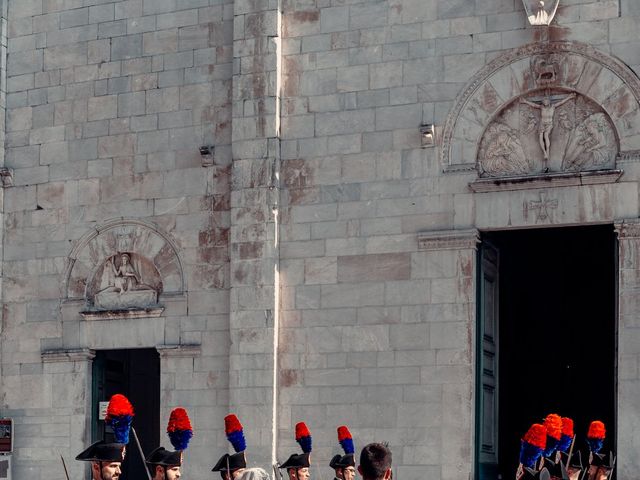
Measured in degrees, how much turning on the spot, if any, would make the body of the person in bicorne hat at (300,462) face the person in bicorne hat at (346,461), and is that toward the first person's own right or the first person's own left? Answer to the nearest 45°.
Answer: approximately 45° to the first person's own left

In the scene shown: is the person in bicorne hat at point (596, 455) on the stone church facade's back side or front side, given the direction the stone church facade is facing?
on the front side

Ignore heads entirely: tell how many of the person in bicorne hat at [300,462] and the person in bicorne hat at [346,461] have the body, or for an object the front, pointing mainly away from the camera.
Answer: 0

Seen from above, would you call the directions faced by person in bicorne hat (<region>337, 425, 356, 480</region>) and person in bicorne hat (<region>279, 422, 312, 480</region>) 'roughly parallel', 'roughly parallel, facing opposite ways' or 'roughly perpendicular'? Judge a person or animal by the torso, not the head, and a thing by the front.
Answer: roughly parallel

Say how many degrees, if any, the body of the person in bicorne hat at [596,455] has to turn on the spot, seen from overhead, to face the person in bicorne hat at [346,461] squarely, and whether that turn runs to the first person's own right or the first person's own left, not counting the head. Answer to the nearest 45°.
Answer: approximately 45° to the first person's own right

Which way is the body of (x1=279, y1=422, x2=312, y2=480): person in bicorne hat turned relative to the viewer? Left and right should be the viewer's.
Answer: facing the viewer and to the right of the viewer

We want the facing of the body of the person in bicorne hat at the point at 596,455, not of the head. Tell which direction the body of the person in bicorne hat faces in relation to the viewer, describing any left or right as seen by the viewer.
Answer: facing the viewer and to the left of the viewer

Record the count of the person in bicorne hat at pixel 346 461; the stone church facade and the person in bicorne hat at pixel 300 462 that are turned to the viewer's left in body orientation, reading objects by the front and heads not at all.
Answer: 0

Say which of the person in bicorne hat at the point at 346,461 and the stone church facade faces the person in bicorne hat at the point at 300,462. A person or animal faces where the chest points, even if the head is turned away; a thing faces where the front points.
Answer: the stone church facade

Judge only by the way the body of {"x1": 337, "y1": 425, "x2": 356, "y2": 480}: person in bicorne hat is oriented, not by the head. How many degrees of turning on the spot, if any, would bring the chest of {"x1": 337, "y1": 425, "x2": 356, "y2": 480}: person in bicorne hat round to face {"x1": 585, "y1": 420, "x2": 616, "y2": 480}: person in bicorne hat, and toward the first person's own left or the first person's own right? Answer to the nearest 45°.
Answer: approximately 45° to the first person's own left

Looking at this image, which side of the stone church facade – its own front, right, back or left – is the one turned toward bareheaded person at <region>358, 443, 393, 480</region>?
front

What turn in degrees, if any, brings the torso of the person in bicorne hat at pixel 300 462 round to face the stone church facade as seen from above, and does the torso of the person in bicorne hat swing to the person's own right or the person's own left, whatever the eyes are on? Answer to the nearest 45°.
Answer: approximately 135° to the person's own left

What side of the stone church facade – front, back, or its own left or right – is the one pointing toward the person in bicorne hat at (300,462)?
front

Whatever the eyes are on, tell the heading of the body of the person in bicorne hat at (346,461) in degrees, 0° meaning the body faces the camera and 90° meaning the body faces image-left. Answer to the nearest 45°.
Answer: approximately 315°

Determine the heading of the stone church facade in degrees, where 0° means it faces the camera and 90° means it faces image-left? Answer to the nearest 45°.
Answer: approximately 0°
